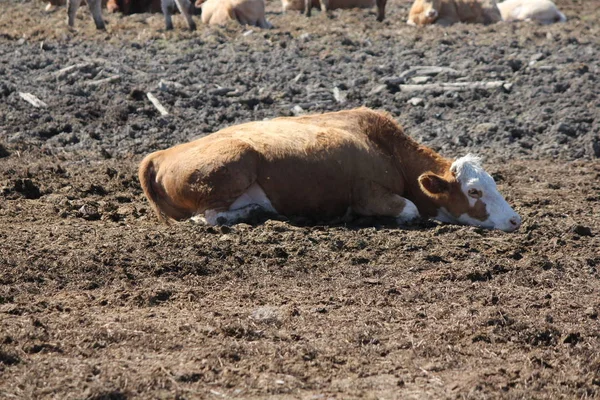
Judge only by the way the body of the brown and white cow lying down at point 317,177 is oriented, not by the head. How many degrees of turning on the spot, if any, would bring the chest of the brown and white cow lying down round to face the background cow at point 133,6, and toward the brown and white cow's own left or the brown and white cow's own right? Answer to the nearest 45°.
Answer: approximately 90° to the brown and white cow's own left

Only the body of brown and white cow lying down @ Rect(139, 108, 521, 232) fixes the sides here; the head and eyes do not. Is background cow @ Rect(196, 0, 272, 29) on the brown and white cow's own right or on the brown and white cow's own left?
on the brown and white cow's own left

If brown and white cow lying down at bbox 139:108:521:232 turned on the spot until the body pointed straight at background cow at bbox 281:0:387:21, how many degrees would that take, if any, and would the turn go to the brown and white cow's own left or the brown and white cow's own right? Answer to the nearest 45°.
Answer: approximately 90° to the brown and white cow's own left

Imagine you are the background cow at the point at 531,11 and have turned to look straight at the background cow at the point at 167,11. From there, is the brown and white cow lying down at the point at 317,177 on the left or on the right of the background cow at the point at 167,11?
left

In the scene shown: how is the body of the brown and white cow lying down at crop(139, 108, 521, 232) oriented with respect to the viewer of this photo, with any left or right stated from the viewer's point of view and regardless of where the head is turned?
facing to the right of the viewer

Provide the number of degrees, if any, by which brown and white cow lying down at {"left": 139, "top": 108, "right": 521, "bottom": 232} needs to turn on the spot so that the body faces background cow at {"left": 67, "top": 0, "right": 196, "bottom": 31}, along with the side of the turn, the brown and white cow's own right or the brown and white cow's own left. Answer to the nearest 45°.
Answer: approximately 90° to the brown and white cow's own left

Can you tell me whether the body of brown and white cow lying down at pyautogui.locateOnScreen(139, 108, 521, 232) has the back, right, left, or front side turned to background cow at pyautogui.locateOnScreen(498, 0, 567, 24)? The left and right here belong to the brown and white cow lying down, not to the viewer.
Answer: left
